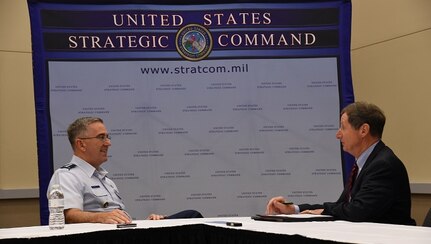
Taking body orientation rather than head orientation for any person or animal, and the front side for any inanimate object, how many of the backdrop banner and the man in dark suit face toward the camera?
1

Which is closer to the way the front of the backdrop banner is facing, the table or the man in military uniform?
the table

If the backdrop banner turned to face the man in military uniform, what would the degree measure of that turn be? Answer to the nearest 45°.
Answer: approximately 45° to its right

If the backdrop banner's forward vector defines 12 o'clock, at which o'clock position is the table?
The table is roughly at 12 o'clock from the backdrop banner.

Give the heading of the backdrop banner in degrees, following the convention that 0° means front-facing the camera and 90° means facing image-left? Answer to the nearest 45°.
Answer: approximately 0°

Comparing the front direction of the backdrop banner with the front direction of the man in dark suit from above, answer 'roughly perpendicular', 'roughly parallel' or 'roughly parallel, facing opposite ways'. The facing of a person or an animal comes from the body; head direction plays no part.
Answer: roughly perpendicular

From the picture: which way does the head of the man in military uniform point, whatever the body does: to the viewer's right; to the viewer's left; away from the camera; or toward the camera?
to the viewer's right

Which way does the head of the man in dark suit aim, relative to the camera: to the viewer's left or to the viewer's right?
to the viewer's left

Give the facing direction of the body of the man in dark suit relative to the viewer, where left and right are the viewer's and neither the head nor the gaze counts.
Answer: facing to the left of the viewer
